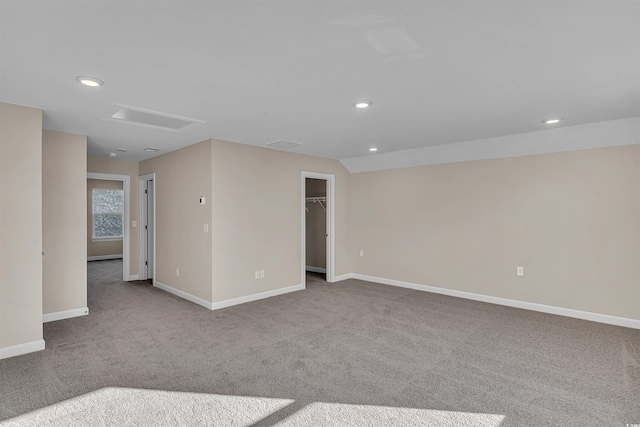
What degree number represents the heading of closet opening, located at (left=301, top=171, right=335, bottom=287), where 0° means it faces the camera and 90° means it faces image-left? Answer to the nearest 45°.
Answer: approximately 315°

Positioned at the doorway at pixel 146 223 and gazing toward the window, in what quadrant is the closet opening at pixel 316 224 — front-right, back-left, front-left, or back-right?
back-right

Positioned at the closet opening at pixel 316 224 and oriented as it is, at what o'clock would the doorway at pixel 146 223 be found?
The doorway is roughly at 4 o'clock from the closet opening.

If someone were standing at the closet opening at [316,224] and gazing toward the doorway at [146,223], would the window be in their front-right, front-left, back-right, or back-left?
front-right

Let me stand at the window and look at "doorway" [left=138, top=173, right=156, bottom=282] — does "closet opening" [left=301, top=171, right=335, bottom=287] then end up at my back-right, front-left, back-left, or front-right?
front-left

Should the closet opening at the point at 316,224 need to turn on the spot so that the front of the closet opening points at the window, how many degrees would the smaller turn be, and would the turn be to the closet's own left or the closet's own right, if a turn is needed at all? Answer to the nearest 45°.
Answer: approximately 135° to the closet's own right

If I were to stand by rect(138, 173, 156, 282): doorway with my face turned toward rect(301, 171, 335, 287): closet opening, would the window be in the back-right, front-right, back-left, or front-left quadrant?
back-left

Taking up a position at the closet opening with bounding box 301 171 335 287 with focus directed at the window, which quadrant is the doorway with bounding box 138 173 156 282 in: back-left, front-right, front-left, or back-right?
front-left
